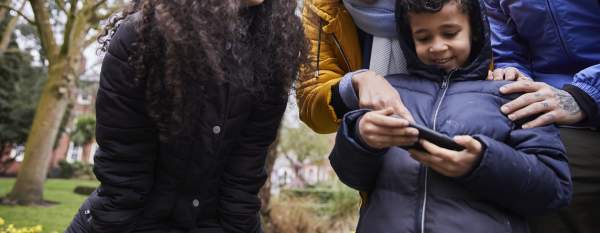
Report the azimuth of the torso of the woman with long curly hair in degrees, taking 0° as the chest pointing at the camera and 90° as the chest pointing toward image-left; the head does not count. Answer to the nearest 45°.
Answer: approximately 315°

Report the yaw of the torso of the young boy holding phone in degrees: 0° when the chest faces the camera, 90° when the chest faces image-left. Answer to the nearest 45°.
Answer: approximately 0°

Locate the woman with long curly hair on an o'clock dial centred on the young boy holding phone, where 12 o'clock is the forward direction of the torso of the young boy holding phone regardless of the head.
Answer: The woman with long curly hair is roughly at 3 o'clock from the young boy holding phone.

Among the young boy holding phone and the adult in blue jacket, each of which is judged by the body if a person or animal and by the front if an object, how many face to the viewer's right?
0

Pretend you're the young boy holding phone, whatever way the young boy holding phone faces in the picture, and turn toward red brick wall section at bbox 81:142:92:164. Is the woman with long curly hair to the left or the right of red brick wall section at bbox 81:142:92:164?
left

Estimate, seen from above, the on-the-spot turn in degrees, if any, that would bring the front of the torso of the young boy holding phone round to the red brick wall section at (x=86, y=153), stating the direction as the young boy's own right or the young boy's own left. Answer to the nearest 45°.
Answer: approximately 135° to the young boy's own right

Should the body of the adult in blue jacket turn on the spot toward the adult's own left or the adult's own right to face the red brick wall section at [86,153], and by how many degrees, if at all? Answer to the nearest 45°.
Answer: approximately 90° to the adult's own right

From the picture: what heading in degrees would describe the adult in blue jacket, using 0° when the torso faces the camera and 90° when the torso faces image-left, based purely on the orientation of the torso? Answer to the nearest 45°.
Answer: approximately 45°

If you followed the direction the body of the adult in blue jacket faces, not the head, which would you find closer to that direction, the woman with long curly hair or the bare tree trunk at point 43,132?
the woman with long curly hair
